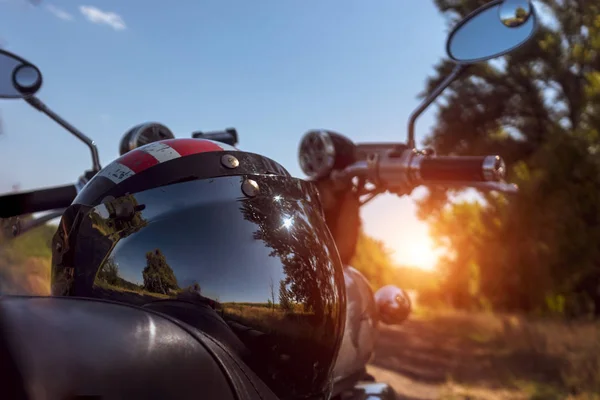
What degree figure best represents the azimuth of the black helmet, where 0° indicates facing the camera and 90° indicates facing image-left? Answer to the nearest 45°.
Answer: approximately 315°

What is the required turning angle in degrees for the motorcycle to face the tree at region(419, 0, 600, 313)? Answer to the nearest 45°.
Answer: approximately 45° to its right

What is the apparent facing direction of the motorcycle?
away from the camera
